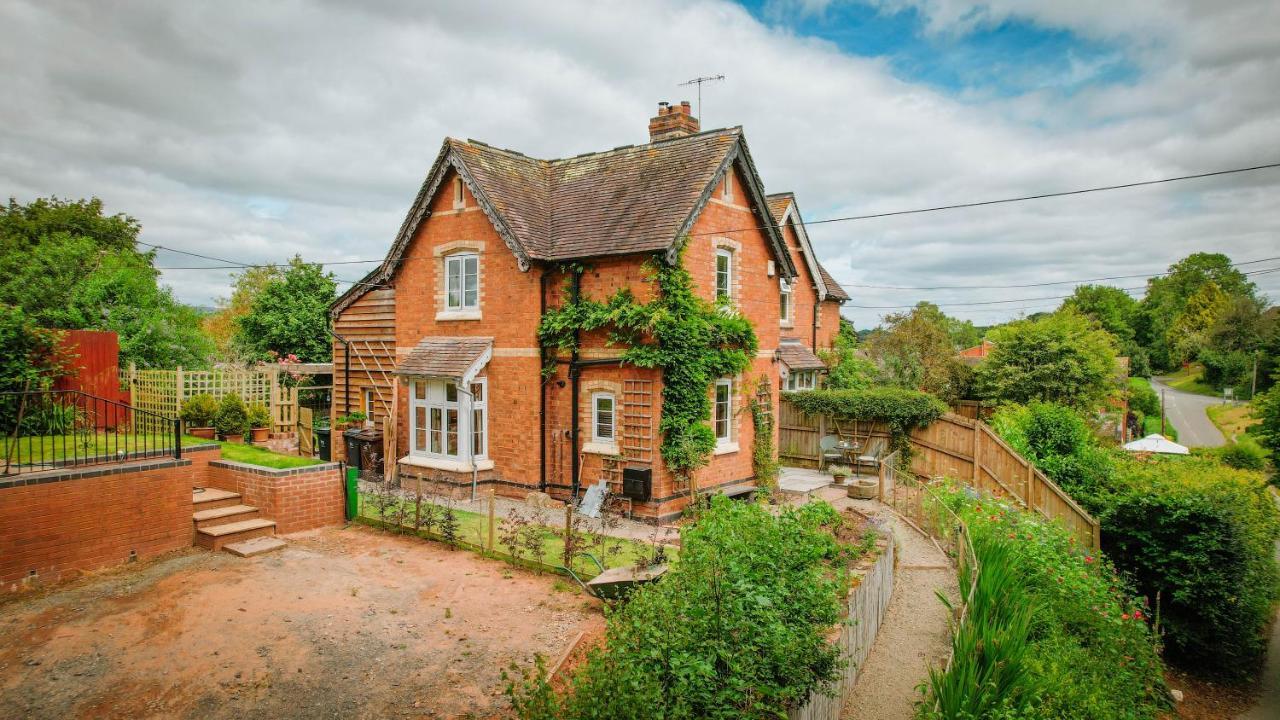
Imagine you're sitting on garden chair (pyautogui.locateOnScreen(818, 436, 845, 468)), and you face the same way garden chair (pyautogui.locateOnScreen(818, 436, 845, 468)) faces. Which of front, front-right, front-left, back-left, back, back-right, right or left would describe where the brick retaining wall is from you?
right

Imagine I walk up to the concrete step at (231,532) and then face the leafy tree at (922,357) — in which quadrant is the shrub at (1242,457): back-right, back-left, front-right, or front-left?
front-right

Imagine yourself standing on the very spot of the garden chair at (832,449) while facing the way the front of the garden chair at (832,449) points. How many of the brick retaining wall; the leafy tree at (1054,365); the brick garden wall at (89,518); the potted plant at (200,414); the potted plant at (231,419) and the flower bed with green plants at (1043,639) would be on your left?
1

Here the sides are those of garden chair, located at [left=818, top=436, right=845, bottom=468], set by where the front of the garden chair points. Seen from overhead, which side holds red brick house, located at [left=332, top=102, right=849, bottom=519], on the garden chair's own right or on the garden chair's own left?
on the garden chair's own right

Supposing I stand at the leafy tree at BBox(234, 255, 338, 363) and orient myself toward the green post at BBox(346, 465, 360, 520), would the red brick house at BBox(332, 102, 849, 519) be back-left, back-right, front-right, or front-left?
front-left

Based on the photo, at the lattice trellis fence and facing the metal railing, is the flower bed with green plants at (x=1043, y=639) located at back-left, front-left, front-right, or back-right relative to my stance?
front-left

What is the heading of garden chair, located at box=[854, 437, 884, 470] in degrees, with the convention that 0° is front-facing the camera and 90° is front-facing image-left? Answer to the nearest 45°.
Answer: approximately 45°

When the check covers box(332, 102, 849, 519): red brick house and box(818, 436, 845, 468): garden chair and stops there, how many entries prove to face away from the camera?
0

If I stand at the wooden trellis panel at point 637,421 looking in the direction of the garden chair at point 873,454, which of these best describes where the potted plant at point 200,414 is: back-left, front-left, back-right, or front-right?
back-left

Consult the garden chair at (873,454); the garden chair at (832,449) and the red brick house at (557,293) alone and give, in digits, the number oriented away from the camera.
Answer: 0

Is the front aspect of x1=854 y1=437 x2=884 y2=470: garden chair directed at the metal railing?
yes

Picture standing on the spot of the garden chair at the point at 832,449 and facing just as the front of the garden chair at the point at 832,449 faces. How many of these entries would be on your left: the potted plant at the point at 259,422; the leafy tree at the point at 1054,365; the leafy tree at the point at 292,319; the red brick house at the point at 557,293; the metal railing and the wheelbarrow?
1
